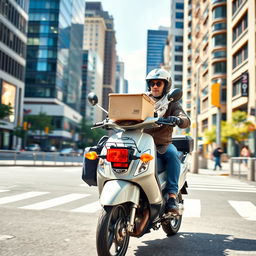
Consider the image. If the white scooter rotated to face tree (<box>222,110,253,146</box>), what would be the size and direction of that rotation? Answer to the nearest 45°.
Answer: approximately 135° to its right

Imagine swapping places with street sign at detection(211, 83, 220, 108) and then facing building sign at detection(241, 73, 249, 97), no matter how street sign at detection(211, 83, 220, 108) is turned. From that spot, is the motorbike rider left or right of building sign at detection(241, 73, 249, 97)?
right

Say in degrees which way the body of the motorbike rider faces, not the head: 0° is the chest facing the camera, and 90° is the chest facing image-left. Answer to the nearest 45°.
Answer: approximately 45°

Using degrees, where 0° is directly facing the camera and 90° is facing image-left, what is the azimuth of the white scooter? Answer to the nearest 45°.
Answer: approximately 45°

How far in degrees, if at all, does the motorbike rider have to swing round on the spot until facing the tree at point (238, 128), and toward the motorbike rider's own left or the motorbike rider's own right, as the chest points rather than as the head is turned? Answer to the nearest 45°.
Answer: approximately 135° to the motorbike rider's own right

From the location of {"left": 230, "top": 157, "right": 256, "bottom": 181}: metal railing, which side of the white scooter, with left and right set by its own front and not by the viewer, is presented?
back

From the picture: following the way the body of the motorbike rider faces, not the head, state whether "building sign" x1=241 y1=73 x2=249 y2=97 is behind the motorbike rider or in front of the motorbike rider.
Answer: behind

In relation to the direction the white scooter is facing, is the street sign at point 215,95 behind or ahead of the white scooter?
behind

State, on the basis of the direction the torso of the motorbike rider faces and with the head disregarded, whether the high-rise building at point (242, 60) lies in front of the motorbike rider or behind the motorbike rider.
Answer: behind
